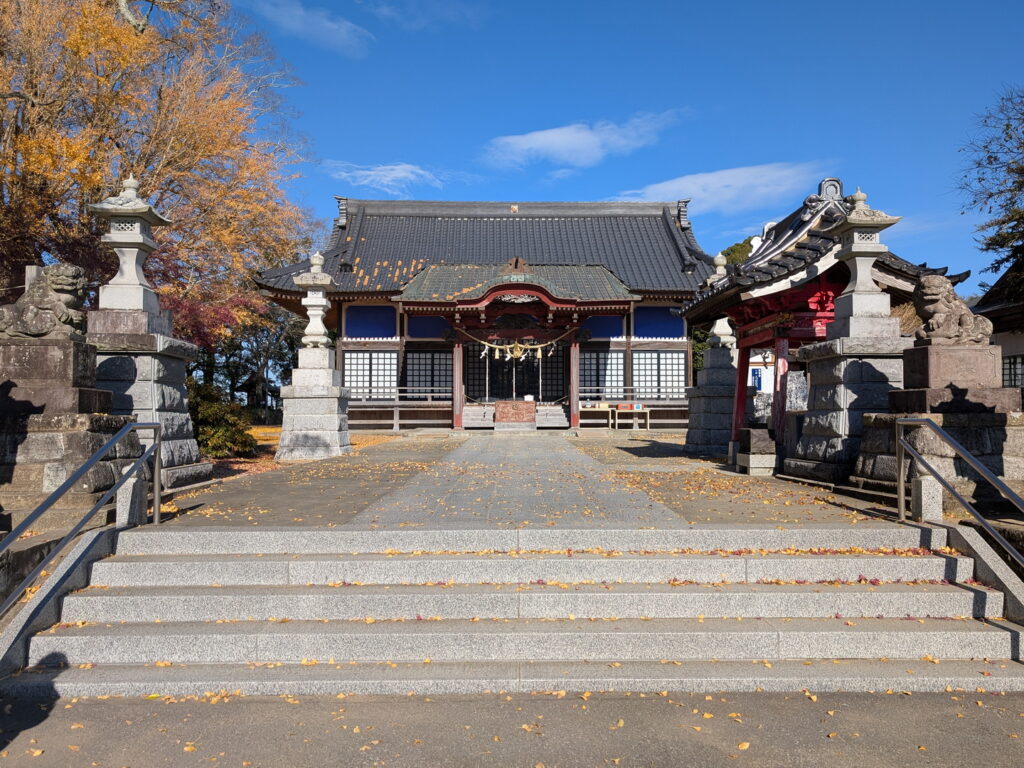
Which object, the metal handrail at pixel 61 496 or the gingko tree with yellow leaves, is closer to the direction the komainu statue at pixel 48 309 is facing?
the metal handrail

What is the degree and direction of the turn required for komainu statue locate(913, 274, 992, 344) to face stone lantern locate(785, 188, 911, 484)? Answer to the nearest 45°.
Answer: approximately 90° to its right

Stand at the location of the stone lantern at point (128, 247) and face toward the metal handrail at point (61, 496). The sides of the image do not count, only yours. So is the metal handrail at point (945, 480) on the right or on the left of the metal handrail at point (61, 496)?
left

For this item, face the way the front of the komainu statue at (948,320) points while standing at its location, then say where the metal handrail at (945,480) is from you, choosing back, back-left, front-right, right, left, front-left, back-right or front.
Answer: front-left

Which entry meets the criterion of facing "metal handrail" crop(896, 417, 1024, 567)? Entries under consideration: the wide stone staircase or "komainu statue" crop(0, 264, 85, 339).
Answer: the komainu statue

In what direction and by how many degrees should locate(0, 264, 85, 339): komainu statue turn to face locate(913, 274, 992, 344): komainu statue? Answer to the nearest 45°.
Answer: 0° — it already faces it

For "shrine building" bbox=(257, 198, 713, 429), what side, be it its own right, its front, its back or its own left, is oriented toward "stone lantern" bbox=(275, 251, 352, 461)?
front

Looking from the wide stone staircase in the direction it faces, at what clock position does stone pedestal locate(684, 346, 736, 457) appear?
The stone pedestal is roughly at 7 o'clock from the wide stone staircase.

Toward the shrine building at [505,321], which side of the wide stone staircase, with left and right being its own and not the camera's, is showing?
back

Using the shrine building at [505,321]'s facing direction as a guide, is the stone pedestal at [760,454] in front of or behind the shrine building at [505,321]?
in front

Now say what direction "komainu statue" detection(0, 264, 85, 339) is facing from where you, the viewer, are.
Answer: facing the viewer and to the right of the viewer

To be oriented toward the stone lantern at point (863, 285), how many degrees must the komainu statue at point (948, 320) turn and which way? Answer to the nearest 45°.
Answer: approximately 90° to its right

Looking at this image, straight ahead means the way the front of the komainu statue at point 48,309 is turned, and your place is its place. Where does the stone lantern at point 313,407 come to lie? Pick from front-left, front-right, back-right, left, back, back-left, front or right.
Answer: left

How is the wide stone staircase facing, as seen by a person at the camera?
facing the viewer
